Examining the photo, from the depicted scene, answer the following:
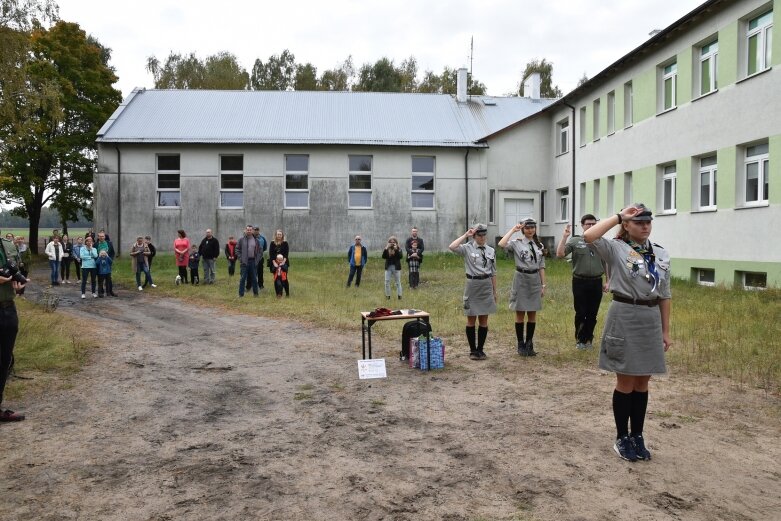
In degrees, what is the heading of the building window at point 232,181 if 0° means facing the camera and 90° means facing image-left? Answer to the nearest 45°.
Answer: approximately 0°

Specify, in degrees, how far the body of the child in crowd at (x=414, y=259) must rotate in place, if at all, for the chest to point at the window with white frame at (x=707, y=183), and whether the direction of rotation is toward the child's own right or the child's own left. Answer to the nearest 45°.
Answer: approximately 90° to the child's own left

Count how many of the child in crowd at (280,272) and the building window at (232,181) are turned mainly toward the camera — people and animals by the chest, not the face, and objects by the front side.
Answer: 2

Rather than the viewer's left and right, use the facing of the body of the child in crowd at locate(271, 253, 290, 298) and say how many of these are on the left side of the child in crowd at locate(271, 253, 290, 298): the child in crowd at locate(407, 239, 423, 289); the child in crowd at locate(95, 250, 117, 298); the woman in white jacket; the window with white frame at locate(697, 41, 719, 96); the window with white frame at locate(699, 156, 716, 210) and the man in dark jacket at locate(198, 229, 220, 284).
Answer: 3

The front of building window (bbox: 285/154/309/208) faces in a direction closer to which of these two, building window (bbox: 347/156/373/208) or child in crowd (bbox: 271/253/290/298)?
the child in crowd

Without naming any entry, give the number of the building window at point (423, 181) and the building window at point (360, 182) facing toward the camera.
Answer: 2
